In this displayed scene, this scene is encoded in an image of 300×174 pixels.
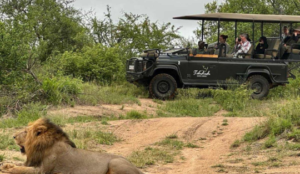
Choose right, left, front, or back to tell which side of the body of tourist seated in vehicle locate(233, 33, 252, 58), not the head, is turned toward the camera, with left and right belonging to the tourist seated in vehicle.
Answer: left

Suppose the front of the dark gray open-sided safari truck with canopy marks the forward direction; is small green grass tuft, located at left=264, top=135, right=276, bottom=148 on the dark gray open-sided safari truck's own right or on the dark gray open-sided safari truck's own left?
on the dark gray open-sided safari truck's own left

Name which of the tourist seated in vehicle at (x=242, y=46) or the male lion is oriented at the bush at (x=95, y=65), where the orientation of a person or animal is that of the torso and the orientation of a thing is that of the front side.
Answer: the tourist seated in vehicle

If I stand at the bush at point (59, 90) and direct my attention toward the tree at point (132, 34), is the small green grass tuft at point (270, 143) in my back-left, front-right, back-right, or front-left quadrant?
back-right

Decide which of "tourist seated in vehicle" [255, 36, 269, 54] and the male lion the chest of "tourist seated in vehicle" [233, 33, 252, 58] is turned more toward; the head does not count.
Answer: the male lion

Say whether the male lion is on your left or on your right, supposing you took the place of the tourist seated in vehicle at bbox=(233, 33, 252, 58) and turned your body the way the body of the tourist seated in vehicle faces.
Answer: on your left

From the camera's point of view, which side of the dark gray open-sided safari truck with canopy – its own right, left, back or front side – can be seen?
left
